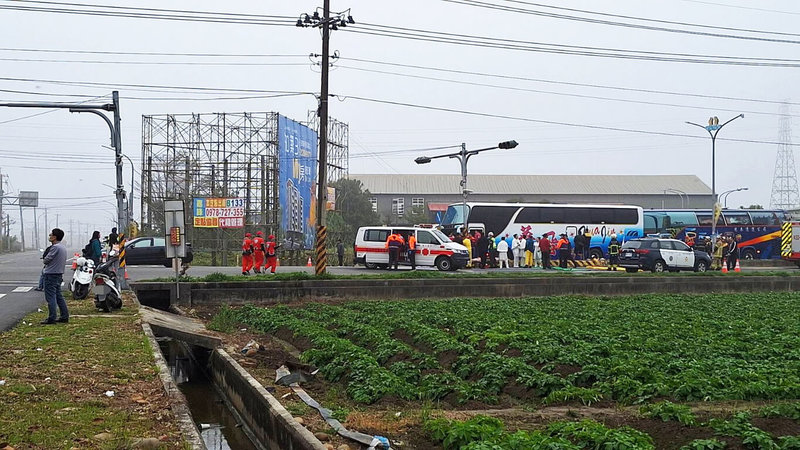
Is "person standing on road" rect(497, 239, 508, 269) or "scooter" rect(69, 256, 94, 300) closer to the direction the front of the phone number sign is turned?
the scooter

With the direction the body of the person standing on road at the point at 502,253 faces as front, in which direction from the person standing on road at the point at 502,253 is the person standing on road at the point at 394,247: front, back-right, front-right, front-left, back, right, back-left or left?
back-left

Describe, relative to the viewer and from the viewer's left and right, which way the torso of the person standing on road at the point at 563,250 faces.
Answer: facing away from the viewer

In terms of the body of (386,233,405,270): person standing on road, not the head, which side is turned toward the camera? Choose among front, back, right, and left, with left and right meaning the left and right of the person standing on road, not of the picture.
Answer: back

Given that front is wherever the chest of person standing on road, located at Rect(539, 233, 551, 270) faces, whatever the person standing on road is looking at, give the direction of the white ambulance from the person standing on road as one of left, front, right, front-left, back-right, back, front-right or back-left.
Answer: back-left

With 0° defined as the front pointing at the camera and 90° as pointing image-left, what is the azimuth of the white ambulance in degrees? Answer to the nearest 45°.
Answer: approximately 270°
